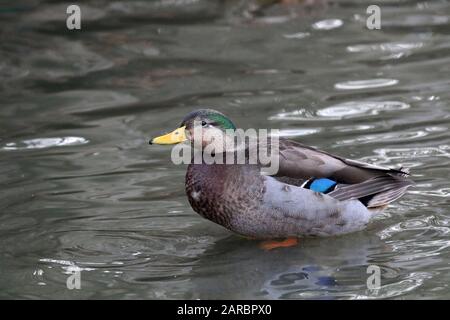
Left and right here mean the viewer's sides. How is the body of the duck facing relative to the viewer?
facing to the left of the viewer
